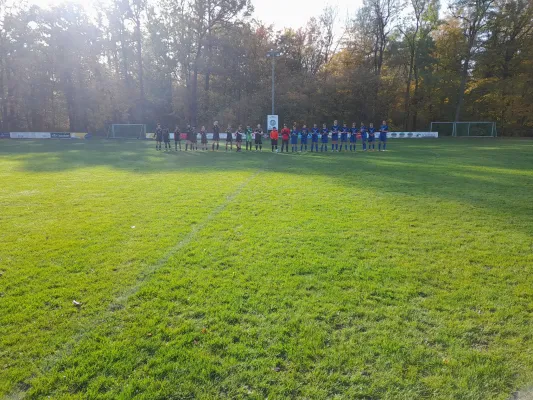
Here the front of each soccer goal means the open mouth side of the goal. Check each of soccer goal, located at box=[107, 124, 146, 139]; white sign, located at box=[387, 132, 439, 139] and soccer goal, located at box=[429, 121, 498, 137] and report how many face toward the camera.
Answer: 3

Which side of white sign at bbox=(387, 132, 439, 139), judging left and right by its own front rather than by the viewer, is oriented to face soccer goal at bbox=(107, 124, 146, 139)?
right

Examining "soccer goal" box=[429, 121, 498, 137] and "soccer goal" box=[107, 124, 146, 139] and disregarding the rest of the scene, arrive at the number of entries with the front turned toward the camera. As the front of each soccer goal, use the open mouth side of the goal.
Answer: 2

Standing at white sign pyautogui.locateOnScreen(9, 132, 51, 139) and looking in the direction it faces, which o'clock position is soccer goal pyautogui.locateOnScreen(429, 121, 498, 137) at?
The soccer goal is roughly at 10 o'clock from the white sign.

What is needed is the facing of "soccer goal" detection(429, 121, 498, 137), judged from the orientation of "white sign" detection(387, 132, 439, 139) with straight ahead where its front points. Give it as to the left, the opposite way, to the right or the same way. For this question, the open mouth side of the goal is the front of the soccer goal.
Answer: the same way

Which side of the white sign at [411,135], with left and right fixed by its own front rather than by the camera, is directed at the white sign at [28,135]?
right

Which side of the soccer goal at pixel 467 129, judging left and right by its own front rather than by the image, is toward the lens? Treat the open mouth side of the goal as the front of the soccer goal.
front

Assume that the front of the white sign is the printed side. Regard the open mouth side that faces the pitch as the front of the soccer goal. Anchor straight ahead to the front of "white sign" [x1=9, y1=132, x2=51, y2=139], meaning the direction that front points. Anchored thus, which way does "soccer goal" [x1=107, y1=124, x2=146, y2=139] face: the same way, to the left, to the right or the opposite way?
the same way

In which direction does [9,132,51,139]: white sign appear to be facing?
toward the camera

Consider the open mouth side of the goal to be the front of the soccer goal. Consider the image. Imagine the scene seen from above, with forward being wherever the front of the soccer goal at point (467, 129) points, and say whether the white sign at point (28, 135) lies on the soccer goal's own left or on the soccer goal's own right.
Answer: on the soccer goal's own right

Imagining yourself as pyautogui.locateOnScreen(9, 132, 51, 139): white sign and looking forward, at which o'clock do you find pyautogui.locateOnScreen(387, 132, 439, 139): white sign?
pyautogui.locateOnScreen(387, 132, 439, 139): white sign is roughly at 10 o'clock from pyautogui.locateOnScreen(9, 132, 51, 139): white sign.
